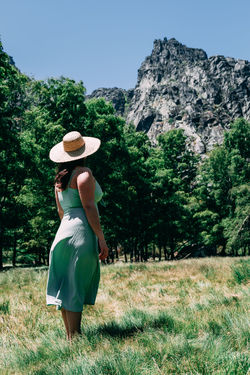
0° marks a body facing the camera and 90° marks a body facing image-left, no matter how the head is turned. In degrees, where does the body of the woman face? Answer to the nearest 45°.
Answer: approximately 225°
